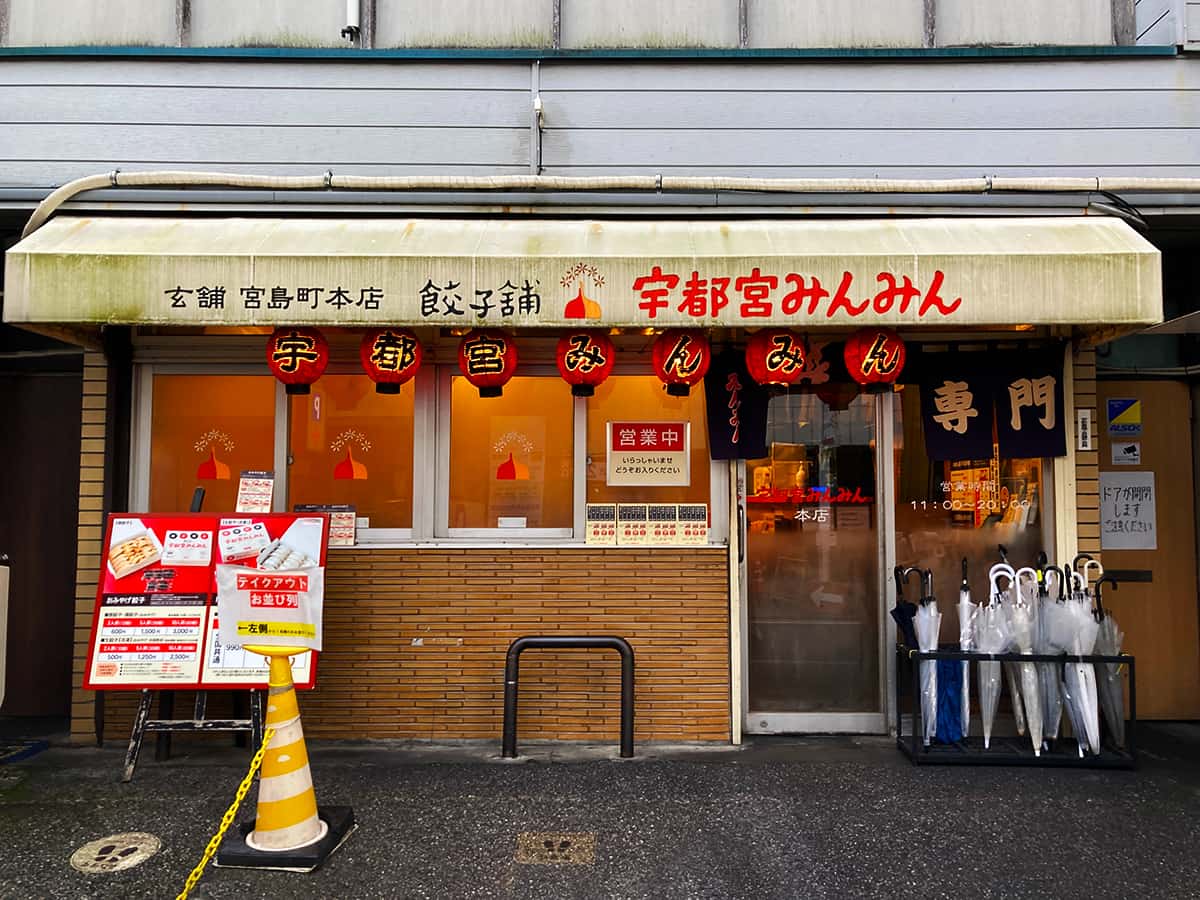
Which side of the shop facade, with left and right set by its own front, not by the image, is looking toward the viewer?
front

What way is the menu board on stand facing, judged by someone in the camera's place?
facing the viewer

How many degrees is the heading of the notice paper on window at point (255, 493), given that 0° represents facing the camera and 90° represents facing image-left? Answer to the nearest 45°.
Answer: approximately 0°

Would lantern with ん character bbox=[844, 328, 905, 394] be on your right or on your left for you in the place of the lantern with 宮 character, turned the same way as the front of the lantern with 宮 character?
on your left

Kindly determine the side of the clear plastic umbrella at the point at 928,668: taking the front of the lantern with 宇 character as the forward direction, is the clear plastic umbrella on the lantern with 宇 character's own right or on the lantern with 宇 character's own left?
on the lantern with 宇 character's own left

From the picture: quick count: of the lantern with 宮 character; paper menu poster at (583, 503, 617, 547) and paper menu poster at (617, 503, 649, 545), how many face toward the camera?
3

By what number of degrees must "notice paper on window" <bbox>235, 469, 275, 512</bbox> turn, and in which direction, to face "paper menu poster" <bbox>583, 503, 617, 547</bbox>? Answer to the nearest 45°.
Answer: approximately 90° to its left

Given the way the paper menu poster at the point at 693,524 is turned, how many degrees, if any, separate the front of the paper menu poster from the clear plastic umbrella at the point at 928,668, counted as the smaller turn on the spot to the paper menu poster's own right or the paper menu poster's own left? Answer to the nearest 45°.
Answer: approximately 90° to the paper menu poster's own left

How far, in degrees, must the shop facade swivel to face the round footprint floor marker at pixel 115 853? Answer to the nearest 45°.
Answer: approximately 45° to its right

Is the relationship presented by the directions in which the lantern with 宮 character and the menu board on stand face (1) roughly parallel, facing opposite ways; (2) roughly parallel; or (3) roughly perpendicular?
roughly parallel

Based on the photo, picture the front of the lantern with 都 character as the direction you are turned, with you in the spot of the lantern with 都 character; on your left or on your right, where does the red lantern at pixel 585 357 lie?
on your left

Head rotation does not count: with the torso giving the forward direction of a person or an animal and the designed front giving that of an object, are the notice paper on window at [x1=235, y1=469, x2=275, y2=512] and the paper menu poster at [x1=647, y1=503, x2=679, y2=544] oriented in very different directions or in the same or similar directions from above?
same or similar directions
